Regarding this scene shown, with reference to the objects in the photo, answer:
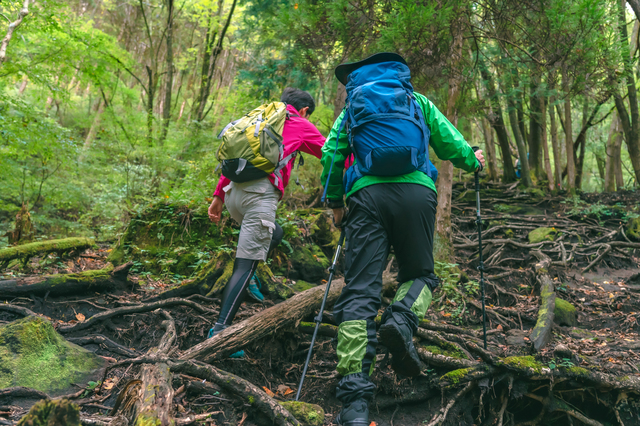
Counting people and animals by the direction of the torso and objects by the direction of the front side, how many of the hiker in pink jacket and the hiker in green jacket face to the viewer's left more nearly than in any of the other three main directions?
0

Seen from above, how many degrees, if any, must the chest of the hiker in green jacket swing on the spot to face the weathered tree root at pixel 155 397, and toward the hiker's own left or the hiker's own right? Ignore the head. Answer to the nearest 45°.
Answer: approximately 135° to the hiker's own left

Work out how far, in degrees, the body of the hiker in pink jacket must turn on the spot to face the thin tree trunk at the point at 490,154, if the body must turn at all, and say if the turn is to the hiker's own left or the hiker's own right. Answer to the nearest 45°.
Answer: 0° — they already face it

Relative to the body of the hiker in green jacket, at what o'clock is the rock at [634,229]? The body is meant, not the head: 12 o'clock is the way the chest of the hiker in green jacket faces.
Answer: The rock is roughly at 1 o'clock from the hiker in green jacket.

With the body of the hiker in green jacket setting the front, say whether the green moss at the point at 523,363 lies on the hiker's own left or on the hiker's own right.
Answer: on the hiker's own right

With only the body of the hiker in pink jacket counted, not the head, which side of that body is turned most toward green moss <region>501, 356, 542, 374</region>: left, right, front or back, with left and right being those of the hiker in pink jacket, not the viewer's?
right

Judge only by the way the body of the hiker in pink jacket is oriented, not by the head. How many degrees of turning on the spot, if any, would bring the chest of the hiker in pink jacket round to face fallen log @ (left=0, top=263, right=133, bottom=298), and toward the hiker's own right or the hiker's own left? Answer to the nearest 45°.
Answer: approximately 135° to the hiker's own left

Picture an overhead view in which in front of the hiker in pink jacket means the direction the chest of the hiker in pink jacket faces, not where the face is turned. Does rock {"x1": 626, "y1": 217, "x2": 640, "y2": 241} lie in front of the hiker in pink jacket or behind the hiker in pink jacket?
in front

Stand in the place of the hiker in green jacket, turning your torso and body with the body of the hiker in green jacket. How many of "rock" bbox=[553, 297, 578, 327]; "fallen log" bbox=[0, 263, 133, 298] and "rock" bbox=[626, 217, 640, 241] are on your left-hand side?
1

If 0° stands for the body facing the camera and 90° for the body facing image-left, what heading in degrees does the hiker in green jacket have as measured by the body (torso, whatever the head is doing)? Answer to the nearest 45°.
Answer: approximately 180°
